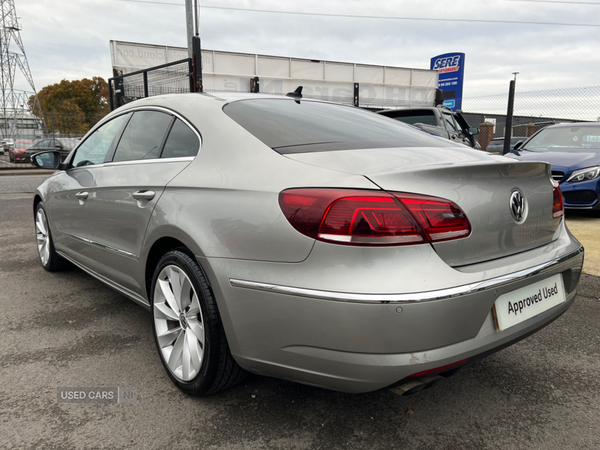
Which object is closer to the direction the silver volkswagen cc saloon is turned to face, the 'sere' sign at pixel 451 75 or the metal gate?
the metal gate

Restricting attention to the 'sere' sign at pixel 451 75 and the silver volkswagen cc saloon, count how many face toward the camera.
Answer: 1

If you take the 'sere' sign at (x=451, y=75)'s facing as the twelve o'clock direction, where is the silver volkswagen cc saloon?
The silver volkswagen cc saloon is roughly at 12 o'clock from the 'sere' sign.

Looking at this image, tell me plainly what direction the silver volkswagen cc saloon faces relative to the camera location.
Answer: facing away from the viewer and to the left of the viewer

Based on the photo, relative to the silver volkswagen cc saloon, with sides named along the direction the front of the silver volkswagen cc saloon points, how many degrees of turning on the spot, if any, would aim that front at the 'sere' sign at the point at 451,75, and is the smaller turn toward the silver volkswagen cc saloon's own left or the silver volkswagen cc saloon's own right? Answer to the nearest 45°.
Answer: approximately 45° to the silver volkswagen cc saloon's own right

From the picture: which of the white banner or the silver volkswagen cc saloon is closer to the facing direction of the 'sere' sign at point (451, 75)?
the silver volkswagen cc saloon

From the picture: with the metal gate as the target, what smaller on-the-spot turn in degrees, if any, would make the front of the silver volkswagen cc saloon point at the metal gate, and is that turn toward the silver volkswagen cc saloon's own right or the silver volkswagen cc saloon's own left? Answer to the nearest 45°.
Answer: approximately 45° to the silver volkswagen cc saloon's own right

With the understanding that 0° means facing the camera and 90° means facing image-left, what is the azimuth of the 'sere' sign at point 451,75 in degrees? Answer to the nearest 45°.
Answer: approximately 0°

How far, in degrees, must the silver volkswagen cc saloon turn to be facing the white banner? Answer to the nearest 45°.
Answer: approximately 45° to its right

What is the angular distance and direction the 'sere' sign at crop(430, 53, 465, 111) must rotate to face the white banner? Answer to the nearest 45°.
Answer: approximately 45° to its right
